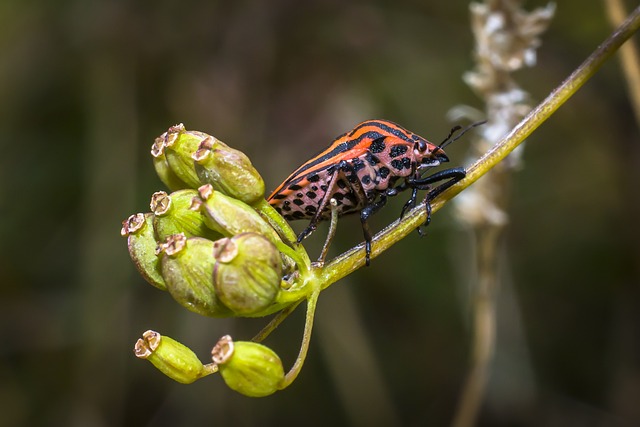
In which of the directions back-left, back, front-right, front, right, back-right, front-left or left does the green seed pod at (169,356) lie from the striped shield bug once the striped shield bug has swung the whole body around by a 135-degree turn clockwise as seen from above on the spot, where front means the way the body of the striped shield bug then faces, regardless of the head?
front

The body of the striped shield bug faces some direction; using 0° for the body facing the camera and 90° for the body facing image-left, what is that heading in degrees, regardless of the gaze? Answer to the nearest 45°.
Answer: approximately 270°

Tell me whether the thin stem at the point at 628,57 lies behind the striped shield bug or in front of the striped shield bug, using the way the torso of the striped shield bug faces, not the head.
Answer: in front

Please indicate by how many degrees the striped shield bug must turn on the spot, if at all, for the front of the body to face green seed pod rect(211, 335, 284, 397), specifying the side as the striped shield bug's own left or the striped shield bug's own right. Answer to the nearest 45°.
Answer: approximately 135° to the striped shield bug's own right

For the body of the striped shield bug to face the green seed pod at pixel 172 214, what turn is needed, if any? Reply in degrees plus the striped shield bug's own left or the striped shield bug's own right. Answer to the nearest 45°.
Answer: approximately 135° to the striped shield bug's own right
